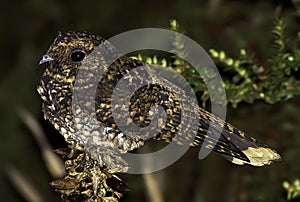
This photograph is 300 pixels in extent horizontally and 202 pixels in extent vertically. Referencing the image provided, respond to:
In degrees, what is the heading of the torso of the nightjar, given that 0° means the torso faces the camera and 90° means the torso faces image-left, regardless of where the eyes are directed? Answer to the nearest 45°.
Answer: approximately 90°
